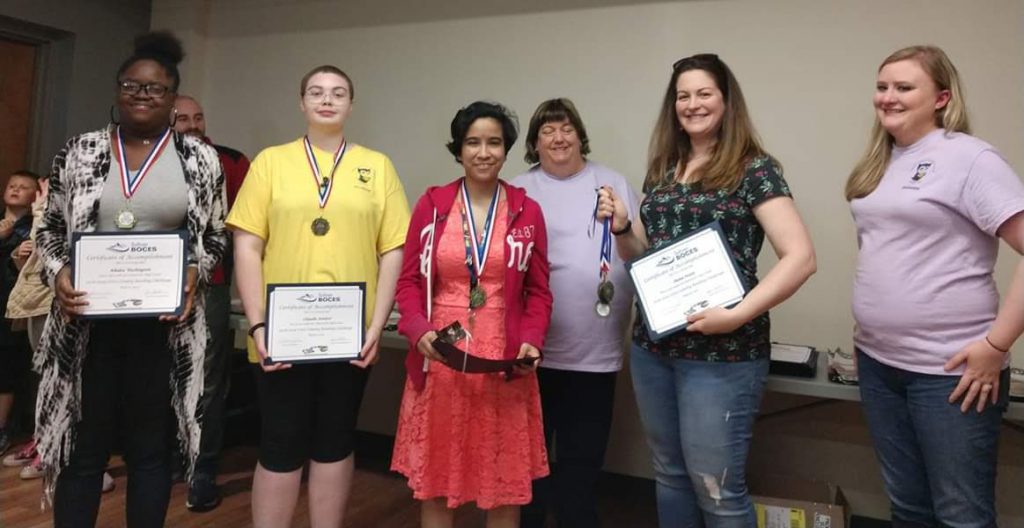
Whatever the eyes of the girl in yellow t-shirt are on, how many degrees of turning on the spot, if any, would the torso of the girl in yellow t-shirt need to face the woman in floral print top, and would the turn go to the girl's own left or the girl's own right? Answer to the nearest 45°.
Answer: approximately 45° to the girl's own left

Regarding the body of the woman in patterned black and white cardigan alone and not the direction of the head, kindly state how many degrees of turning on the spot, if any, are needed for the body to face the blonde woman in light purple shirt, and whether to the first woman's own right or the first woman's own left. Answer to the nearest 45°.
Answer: approximately 45° to the first woman's own left

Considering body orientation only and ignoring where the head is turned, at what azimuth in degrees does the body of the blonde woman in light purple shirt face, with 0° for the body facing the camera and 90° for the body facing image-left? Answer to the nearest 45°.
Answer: approximately 45°

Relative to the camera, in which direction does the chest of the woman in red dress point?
toward the camera

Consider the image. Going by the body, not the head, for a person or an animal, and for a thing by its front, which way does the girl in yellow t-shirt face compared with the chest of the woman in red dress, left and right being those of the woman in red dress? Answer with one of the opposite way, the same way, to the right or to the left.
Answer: the same way

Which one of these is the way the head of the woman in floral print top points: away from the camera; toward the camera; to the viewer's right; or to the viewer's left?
toward the camera

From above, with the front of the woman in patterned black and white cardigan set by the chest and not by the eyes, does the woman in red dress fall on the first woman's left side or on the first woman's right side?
on the first woman's left side

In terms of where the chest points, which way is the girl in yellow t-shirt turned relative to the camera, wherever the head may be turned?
toward the camera

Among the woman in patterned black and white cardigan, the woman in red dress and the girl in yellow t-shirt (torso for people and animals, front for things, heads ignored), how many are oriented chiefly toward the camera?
3

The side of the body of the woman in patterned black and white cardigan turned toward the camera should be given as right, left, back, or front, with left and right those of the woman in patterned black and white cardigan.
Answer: front

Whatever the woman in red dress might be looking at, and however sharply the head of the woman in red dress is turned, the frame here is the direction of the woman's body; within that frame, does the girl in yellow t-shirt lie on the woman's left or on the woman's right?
on the woman's right

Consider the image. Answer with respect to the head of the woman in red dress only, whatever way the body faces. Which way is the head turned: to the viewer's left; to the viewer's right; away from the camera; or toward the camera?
toward the camera

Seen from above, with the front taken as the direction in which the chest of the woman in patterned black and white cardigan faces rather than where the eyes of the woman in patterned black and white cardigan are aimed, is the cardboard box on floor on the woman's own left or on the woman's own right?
on the woman's own left

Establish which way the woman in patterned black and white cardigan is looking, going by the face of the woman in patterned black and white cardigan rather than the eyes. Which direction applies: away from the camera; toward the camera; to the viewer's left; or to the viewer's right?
toward the camera

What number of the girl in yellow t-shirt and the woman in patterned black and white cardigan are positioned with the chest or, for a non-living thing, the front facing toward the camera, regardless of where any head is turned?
2

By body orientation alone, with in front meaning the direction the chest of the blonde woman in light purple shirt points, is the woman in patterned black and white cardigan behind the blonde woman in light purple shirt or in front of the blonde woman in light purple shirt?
in front
